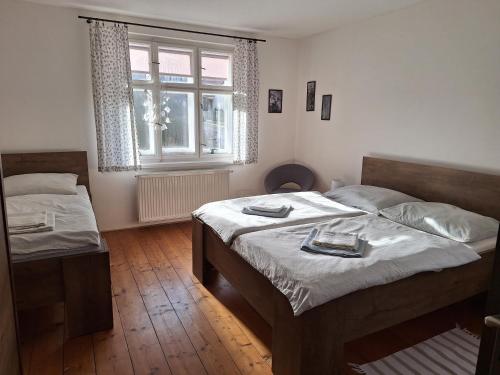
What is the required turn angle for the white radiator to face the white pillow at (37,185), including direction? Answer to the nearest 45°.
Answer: approximately 45° to its right

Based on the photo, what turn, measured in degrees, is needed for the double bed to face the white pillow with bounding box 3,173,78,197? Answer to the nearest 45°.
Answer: approximately 45° to its right

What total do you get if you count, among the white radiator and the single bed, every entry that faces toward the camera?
2

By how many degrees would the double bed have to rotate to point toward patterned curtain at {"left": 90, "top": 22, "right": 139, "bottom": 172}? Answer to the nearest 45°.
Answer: approximately 90° to its right

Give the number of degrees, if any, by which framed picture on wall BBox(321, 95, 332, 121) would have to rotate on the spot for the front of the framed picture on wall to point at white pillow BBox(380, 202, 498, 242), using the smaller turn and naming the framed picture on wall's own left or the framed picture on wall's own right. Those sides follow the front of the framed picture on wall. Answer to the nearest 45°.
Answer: approximately 90° to the framed picture on wall's own left

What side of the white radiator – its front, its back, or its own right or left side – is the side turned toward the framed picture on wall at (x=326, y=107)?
left

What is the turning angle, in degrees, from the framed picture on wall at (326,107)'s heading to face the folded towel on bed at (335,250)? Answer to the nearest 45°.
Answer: approximately 45° to its left

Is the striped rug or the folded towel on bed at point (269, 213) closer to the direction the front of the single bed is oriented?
the striped rug

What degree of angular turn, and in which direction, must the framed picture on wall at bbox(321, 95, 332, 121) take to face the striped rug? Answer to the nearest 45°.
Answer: approximately 45° to its left

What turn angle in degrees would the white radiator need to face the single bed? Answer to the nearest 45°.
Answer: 0° — it already faces it

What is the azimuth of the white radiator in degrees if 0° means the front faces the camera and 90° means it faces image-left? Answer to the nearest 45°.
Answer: approximately 0°

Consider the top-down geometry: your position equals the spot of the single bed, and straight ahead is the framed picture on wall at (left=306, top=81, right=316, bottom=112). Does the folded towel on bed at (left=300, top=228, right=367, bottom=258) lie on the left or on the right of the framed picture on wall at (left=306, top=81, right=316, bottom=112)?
right

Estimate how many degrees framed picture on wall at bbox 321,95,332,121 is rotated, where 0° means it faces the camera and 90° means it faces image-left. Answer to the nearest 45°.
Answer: approximately 45°
